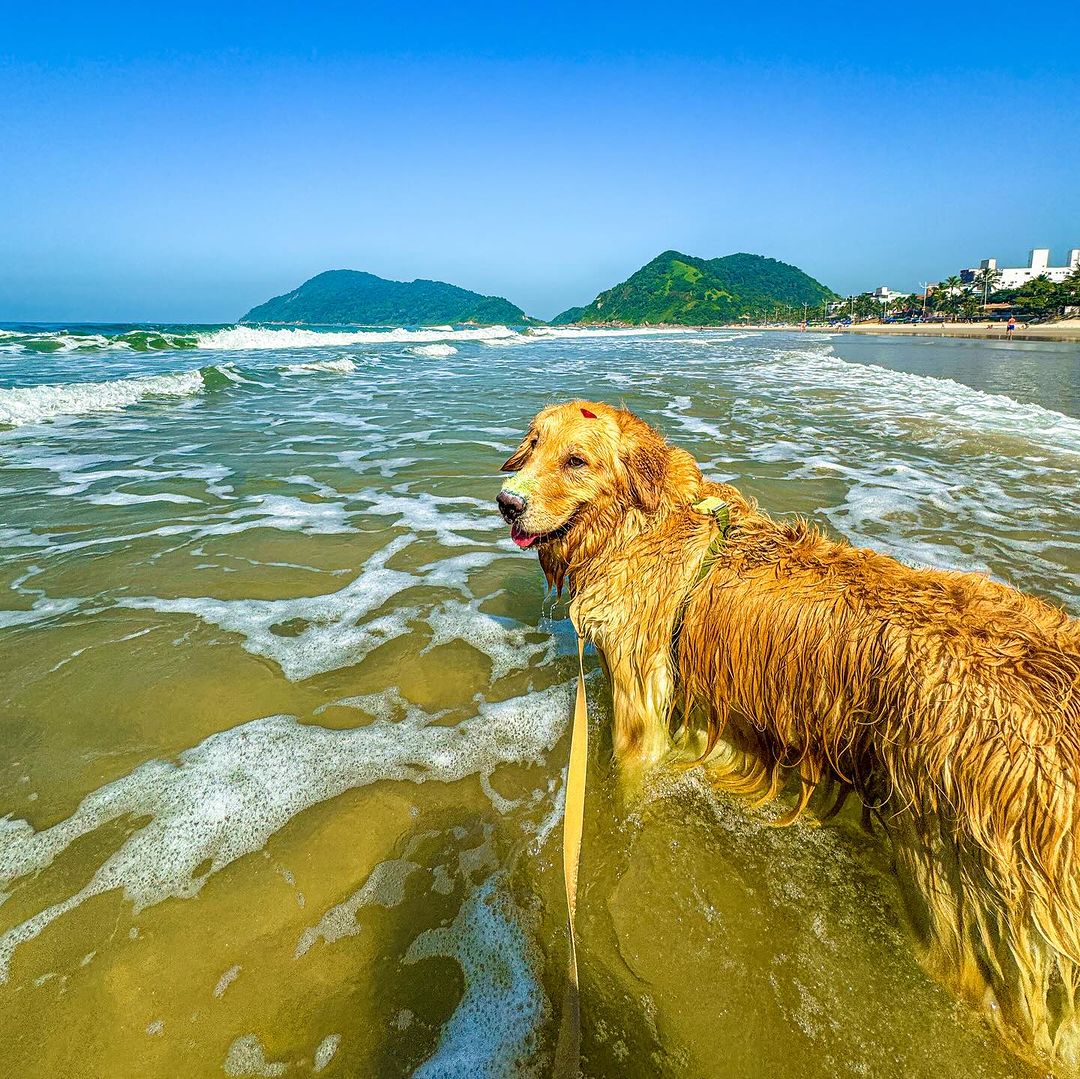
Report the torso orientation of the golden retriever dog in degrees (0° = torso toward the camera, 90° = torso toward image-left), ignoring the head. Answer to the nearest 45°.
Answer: approximately 135°
